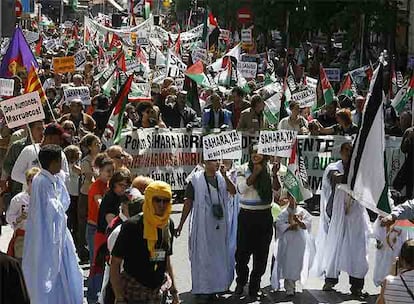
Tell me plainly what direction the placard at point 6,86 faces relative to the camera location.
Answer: facing the viewer

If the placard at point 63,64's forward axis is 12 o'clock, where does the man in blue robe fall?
The man in blue robe is roughly at 12 o'clock from the placard.

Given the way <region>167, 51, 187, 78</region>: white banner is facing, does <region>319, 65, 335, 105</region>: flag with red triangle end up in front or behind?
in front

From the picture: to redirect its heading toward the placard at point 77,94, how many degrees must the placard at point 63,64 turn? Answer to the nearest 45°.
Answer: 0° — it already faces it

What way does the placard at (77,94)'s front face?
toward the camera

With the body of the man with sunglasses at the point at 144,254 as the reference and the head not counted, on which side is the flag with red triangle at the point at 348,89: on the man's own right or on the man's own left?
on the man's own left

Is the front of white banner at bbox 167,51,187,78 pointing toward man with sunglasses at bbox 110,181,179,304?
yes

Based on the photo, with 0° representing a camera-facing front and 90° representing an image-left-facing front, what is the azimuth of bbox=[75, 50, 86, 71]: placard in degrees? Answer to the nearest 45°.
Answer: approximately 0°

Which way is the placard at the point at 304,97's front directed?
toward the camera
